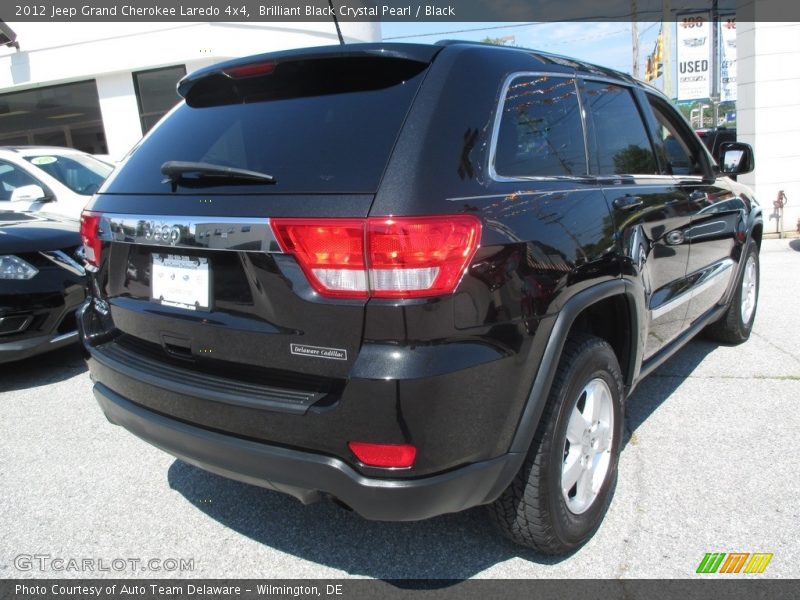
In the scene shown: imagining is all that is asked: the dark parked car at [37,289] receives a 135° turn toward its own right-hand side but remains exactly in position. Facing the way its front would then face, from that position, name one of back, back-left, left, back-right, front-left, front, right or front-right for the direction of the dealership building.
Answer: right

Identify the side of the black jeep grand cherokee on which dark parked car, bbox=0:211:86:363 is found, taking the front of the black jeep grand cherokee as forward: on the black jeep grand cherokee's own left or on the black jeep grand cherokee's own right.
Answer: on the black jeep grand cherokee's own left

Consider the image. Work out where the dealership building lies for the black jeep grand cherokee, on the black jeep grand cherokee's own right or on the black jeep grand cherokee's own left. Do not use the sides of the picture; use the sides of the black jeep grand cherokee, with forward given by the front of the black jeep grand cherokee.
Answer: on the black jeep grand cherokee's own left

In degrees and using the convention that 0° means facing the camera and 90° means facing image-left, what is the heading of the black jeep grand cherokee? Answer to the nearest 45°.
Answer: approximately 225°
